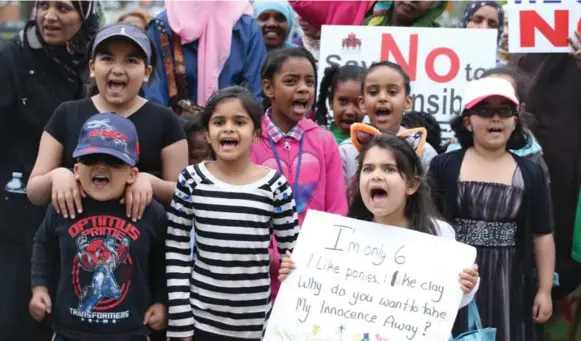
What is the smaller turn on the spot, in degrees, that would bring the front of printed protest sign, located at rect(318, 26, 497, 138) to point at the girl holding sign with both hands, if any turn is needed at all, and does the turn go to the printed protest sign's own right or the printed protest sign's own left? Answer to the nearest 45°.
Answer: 0° — it already faces them

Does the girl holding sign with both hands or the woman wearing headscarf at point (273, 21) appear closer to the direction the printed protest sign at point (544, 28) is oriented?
the girl holding sign with both hands

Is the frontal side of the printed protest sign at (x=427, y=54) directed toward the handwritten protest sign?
yes

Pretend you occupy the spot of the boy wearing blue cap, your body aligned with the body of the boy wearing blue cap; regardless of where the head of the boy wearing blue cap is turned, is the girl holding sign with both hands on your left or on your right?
on your left

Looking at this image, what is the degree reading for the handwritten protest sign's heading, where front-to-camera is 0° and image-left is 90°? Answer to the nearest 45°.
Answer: approximately 0°
